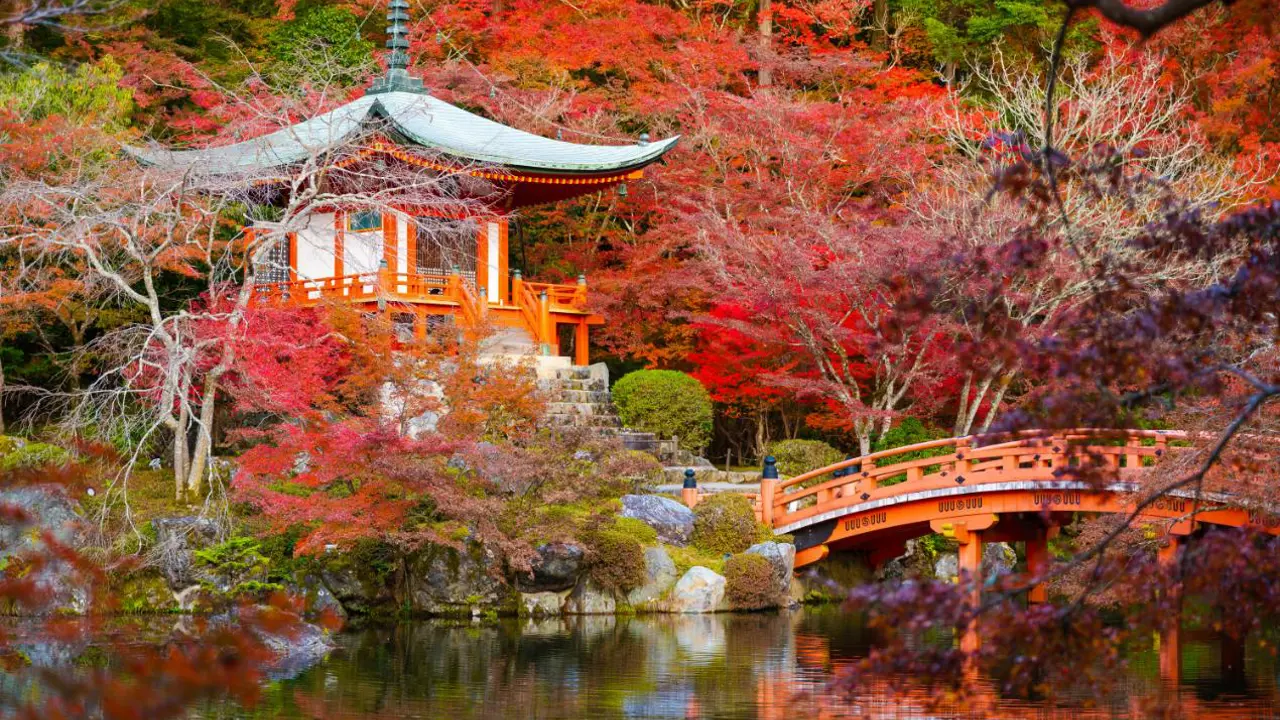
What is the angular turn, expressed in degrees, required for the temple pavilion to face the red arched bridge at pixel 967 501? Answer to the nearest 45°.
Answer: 0° — it already faces it

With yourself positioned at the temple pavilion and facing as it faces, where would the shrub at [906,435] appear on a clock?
The shrub is roughly at 11 o'clock from the temple pavilion.

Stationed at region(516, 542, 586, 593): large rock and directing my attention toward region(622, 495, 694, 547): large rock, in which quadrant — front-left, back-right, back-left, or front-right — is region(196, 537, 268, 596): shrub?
back-left

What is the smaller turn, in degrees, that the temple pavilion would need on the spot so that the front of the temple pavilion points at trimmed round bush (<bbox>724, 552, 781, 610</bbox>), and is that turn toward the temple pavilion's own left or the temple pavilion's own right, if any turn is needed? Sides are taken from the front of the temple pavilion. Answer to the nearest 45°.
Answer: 0° — it already faces it

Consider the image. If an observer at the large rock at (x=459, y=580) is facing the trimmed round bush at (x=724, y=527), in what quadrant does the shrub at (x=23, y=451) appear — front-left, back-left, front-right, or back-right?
back-left

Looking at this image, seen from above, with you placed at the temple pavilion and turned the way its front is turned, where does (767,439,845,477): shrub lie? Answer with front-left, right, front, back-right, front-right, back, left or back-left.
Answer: front-left

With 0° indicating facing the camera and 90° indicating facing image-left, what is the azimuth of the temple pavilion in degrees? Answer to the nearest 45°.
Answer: approximately 315°

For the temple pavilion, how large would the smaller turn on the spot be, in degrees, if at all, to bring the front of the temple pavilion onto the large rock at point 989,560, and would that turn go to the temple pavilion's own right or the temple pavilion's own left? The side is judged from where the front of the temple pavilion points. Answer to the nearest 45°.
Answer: approximately 45° to the temple pavilion's own left

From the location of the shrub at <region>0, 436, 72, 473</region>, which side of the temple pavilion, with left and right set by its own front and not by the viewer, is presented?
right

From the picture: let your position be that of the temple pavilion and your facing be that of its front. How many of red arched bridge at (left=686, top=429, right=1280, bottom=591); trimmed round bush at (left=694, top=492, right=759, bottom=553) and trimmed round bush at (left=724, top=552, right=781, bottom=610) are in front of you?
3
